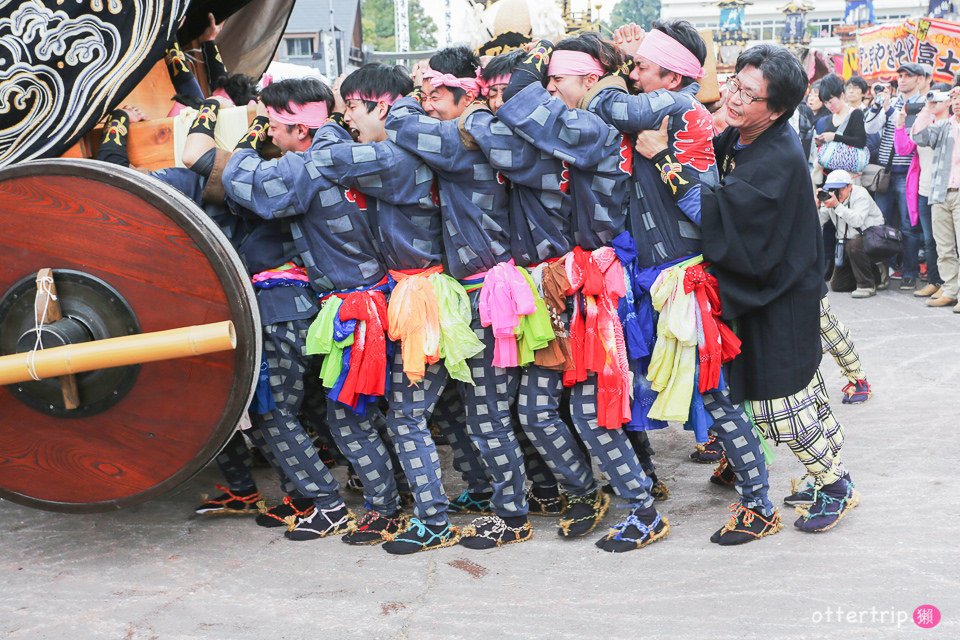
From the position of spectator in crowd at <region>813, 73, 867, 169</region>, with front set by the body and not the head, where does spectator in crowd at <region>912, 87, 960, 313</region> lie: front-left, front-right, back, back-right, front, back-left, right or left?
left

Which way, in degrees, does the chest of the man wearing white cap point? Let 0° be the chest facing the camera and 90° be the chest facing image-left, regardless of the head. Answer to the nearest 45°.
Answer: approximately 45°

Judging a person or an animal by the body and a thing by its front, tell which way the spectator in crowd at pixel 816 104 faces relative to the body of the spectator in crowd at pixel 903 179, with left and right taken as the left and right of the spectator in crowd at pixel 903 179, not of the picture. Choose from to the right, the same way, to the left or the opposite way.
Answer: the same way

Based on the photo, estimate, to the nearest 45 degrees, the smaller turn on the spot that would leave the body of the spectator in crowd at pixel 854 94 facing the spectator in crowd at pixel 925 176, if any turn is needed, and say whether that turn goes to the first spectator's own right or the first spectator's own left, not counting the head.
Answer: approximately 90° to the first spectator's own left

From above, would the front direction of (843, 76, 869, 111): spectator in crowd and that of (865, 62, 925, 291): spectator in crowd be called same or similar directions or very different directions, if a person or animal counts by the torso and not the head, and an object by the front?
same or similar directions

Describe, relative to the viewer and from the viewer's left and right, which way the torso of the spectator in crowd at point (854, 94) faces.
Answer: facing the viewer and to the left of the viewer

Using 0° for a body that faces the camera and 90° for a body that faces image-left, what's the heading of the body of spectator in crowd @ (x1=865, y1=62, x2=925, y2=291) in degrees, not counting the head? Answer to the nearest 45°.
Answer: approximately 45°

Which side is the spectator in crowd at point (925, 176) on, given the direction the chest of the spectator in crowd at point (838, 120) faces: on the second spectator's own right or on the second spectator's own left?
on the second spectator's own left

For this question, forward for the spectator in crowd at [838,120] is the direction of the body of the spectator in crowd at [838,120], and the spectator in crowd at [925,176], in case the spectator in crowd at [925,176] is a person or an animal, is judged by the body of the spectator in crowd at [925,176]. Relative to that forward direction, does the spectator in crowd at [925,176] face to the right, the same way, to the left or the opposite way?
the same way

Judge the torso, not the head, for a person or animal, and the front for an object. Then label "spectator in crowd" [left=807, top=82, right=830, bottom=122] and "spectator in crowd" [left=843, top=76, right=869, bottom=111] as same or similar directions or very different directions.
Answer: same or similar directions
